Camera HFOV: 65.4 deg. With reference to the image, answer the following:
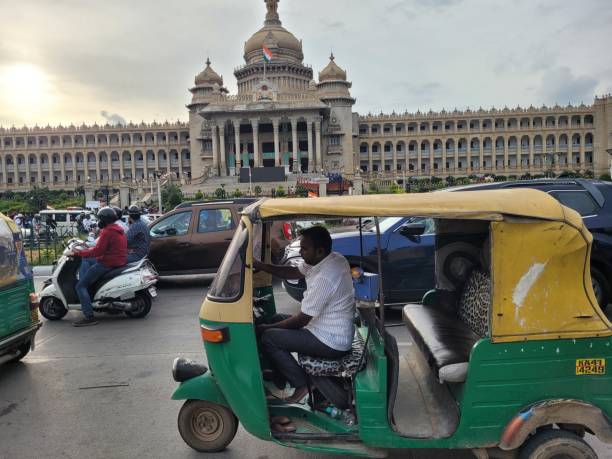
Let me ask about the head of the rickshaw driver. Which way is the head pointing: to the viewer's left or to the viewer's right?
to the viewer's left

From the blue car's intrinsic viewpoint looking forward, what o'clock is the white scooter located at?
The white scooter is roughly at 12 o'clock from the blue car.

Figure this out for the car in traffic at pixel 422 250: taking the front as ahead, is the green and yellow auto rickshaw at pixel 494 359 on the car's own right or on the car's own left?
on the car's own left

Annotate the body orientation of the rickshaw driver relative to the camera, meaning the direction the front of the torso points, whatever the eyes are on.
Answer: to the viewer's left

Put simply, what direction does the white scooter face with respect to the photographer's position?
facing to the left of the viewer

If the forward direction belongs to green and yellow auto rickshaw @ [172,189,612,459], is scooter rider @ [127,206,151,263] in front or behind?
in front

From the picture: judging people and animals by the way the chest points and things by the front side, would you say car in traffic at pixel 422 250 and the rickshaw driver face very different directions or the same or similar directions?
same or similar directions

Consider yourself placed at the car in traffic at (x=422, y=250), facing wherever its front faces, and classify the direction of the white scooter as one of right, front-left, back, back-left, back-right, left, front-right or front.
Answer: front

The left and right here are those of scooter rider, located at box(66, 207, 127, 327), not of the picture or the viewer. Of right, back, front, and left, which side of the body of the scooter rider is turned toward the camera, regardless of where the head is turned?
left

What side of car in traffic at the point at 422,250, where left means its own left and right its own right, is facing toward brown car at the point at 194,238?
front

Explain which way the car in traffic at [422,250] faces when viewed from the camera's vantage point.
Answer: facing to the left of the viewer

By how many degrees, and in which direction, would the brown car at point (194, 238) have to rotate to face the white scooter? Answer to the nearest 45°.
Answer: approximately 45° to its left

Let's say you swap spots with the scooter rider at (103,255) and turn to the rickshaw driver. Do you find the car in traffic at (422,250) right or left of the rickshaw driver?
left

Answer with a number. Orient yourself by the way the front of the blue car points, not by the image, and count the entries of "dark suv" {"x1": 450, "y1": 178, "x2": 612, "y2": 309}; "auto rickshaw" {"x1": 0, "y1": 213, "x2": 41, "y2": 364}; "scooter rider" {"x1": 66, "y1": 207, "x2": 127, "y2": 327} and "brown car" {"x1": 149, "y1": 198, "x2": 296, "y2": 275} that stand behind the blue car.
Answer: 1

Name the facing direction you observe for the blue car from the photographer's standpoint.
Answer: facing to the left of the viewer

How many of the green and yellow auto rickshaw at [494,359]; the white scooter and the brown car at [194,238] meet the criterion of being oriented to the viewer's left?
3

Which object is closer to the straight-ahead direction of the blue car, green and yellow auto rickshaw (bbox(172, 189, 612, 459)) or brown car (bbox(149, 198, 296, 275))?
the brown car

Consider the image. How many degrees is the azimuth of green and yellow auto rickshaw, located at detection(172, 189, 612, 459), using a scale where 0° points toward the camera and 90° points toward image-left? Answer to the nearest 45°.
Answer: approximately 90°

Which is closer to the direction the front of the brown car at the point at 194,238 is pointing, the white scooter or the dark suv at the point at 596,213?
the white scooter

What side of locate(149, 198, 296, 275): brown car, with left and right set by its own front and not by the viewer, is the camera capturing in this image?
left

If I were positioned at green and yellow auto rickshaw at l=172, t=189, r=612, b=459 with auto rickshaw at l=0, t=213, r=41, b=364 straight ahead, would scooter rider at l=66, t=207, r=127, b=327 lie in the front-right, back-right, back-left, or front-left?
front-right
